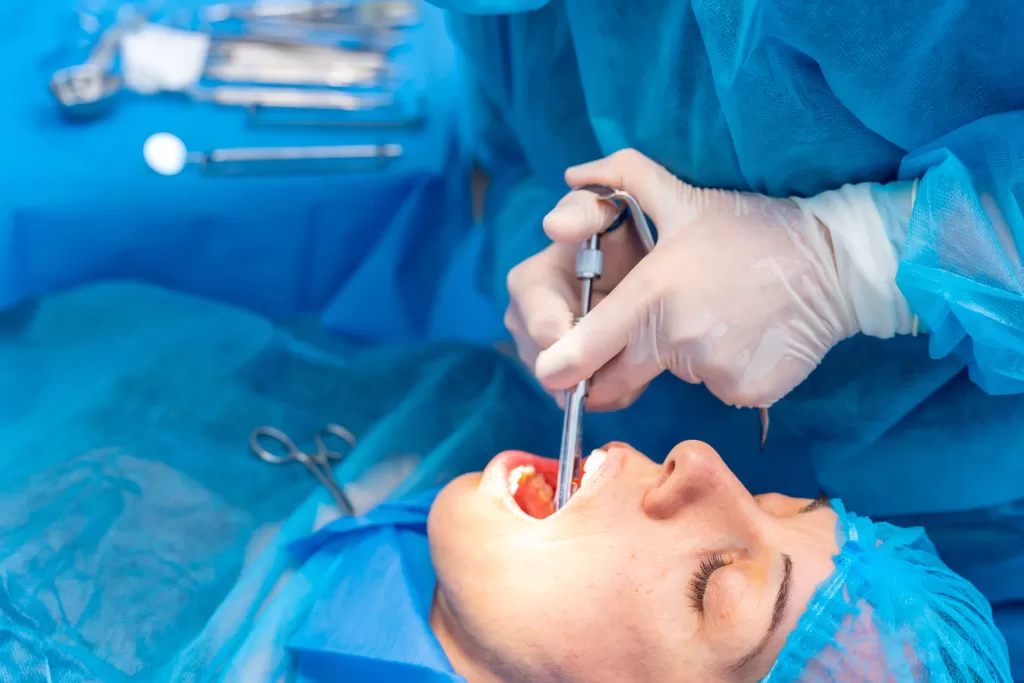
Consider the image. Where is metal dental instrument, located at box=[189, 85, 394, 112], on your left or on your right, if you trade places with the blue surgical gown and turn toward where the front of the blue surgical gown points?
on your right

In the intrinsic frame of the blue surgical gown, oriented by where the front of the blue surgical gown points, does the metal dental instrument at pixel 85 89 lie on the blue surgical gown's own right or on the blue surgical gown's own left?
on the blue surgical gown's own right

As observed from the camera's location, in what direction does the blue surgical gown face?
facing the viewer

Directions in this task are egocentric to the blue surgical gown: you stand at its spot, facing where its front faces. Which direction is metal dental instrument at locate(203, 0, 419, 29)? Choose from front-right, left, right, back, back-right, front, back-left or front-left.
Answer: back-right
